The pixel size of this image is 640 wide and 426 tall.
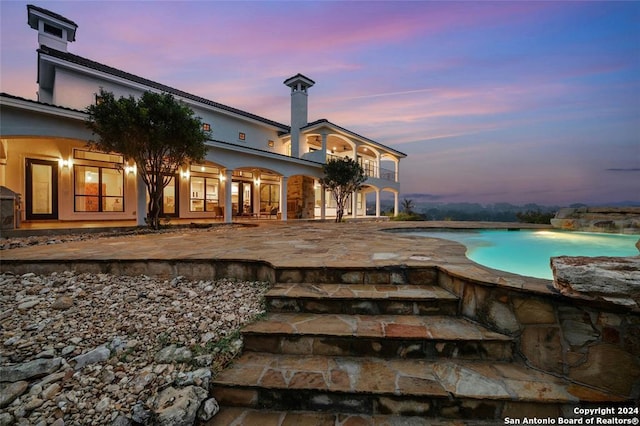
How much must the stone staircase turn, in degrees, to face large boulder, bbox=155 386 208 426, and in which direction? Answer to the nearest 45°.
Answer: approximately 45° to its right

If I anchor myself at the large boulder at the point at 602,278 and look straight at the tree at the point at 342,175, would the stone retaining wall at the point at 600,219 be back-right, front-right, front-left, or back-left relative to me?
front-right

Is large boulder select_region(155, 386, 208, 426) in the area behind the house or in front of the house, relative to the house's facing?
in front

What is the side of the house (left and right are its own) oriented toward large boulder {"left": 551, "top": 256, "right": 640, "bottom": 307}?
front

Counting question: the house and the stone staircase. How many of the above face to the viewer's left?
0

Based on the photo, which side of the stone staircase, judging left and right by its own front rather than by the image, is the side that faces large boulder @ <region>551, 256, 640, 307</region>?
left

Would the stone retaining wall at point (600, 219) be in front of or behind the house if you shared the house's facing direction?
in front

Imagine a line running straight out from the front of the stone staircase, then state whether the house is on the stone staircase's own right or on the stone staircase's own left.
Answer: on the stone staircase's own right

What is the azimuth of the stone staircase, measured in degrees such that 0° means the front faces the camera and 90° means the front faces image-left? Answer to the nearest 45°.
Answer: approximately 0°

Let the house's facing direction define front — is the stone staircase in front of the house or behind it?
in front
